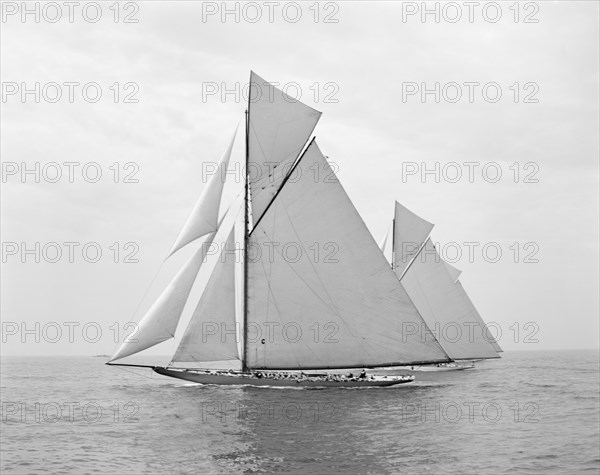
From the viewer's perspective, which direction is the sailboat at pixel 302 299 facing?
to the viewer's left
